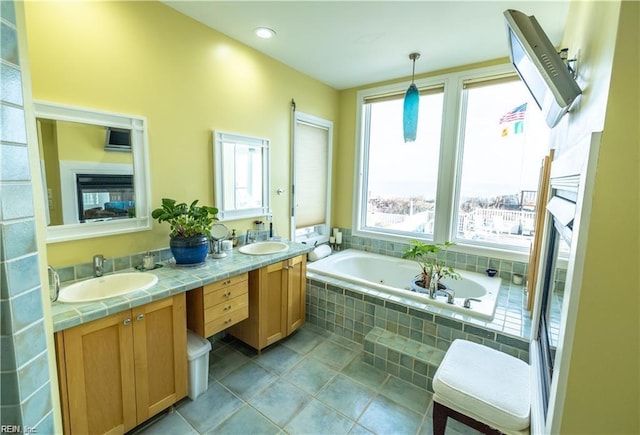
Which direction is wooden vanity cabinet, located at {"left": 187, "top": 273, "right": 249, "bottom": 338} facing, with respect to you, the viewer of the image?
facing the viewer and to the right of the viewer

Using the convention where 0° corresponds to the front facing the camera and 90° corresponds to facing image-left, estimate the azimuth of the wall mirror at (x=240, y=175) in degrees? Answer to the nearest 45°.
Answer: approximately 315°

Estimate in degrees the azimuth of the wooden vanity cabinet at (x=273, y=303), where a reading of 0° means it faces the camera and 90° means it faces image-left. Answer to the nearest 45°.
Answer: approximately 315°

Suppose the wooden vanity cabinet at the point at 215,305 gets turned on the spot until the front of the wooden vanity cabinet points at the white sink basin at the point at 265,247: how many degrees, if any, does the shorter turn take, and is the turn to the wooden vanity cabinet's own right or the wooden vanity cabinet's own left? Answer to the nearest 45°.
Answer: approximately 90° to the wooden vanity cabinet's own left

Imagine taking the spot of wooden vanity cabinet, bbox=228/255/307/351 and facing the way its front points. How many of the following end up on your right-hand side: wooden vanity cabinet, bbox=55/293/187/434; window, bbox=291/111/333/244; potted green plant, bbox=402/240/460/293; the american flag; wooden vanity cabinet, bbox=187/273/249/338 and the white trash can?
3

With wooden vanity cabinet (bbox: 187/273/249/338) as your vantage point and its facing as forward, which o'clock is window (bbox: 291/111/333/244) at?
The window is roughly at 9 o'clock from the wooden vanity cabinet.

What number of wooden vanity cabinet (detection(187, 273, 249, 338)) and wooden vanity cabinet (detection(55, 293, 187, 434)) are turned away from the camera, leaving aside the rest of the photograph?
0

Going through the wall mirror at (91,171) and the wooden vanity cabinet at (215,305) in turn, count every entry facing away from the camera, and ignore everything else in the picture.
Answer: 0

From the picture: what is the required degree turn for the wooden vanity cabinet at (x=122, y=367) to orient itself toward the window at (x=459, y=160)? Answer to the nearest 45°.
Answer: approximately 45° to its left

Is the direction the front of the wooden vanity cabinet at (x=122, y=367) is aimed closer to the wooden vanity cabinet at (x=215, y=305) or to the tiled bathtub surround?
the tiled bathtub surround
